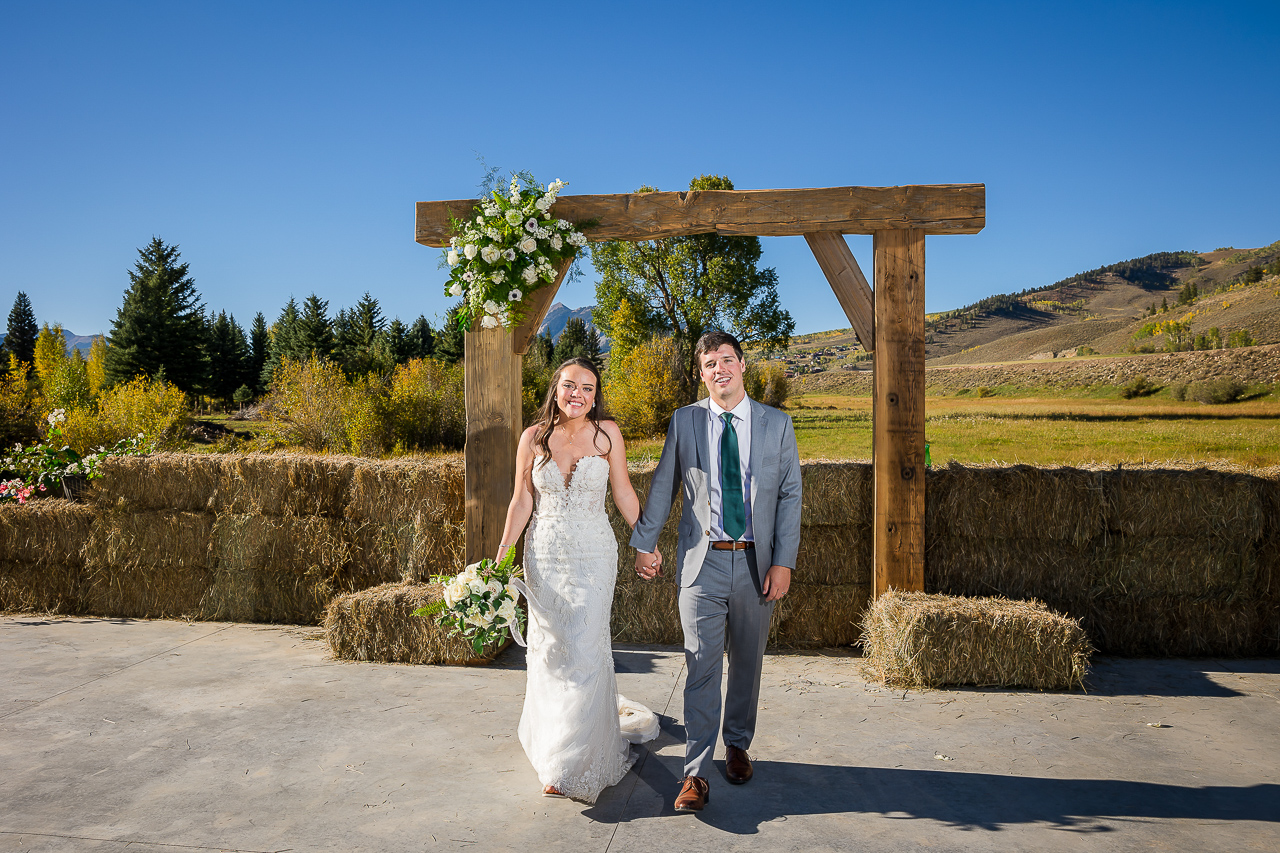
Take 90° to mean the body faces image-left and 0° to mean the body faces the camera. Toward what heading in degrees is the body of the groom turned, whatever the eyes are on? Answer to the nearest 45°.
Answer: approximately 0°

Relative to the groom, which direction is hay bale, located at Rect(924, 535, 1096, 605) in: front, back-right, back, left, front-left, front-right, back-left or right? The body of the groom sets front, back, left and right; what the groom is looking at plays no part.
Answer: back-left

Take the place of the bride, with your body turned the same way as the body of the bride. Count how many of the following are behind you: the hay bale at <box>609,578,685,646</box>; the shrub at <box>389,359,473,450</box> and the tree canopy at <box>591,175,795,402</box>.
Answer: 3

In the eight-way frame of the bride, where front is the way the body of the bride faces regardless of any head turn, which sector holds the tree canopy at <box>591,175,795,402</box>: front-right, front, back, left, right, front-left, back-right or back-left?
back

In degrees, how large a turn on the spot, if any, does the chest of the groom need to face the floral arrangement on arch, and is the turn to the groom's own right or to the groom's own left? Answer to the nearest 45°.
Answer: approximately 135° to the groom's own right

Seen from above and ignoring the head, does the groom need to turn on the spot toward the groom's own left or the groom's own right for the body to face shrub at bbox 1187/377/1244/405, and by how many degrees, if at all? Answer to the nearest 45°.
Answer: approximately 135° to the groom's own left

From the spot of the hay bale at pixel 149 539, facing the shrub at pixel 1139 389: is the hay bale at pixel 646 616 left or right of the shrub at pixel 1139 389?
right

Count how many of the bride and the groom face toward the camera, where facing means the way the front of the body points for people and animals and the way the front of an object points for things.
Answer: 2
